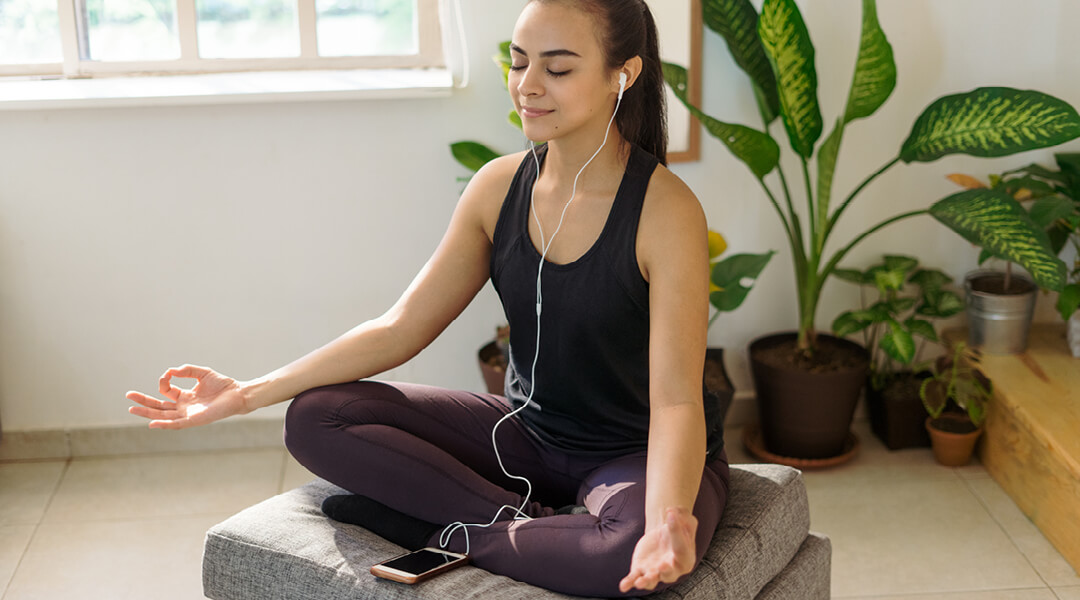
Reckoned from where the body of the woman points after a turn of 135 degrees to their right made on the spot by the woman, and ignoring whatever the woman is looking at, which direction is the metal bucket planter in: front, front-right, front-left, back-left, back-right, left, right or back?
front-right

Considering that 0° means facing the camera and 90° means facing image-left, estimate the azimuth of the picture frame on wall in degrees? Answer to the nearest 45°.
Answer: approximately 0°

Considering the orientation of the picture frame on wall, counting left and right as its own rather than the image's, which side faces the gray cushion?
front

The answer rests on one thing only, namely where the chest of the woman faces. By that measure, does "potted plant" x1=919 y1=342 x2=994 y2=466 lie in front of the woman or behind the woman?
behind

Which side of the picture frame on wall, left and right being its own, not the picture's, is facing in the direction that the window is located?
right

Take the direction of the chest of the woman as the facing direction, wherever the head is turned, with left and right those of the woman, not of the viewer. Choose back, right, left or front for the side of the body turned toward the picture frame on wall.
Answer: back

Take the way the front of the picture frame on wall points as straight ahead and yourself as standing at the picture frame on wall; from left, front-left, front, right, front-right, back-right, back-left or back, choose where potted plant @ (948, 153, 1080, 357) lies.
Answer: left

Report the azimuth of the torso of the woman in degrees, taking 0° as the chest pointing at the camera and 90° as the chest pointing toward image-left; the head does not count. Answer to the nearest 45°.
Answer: approximately 45°

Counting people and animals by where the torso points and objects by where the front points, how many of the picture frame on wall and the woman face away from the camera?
0
